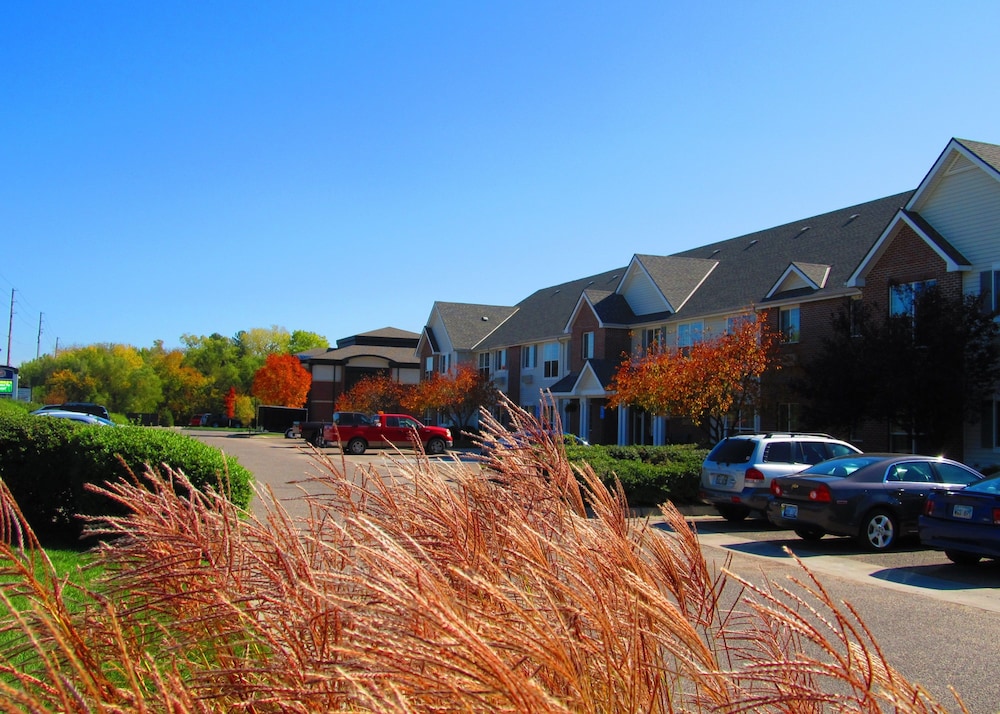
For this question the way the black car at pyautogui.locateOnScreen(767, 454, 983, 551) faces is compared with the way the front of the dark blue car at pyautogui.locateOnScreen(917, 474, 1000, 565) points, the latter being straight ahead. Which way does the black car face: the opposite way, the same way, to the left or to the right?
the same way

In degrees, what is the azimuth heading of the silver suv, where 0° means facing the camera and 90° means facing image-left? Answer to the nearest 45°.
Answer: approximately 225°

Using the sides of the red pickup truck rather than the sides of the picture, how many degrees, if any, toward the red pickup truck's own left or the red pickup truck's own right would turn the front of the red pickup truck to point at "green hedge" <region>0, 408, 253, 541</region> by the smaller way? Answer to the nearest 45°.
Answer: approximately 90° to the red pickup truck's own right

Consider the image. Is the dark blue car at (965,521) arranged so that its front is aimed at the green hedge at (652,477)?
no

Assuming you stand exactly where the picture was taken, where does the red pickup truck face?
facing to the right of the viewer

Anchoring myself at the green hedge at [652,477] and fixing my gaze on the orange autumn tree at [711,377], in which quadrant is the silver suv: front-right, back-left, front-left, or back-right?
back-right

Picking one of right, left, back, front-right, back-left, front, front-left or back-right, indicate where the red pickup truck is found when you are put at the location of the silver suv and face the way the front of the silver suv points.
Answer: left

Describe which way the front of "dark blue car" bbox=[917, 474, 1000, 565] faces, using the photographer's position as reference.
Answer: facing away from the viewer and to the right of the viewer

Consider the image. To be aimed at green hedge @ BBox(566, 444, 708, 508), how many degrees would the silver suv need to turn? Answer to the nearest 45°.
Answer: approximately 90° to its left

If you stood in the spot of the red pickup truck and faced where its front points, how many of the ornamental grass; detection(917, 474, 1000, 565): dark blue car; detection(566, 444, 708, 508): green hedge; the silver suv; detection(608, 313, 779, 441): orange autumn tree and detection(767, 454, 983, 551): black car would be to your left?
0

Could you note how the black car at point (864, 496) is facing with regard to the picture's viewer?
facing away from the viewer and to the right of the viewer

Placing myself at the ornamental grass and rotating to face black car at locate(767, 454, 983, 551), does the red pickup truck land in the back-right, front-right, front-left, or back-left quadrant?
front-left

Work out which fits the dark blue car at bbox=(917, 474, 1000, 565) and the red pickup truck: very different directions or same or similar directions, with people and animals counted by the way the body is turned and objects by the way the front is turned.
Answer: same or similar directions

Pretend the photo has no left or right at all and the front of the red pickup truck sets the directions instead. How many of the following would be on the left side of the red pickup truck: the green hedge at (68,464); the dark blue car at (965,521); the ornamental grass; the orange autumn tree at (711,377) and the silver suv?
0

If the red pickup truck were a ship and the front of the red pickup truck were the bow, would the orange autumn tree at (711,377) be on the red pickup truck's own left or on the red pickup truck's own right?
on the red pickup truck's own right

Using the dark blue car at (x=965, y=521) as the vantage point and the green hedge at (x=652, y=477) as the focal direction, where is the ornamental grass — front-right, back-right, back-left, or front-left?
back-left

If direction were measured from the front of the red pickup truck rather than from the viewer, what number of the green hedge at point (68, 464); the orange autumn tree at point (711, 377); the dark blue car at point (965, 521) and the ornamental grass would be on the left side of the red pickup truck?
0

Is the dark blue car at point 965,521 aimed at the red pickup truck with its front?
no

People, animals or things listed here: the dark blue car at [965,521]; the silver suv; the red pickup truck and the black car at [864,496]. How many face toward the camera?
0
